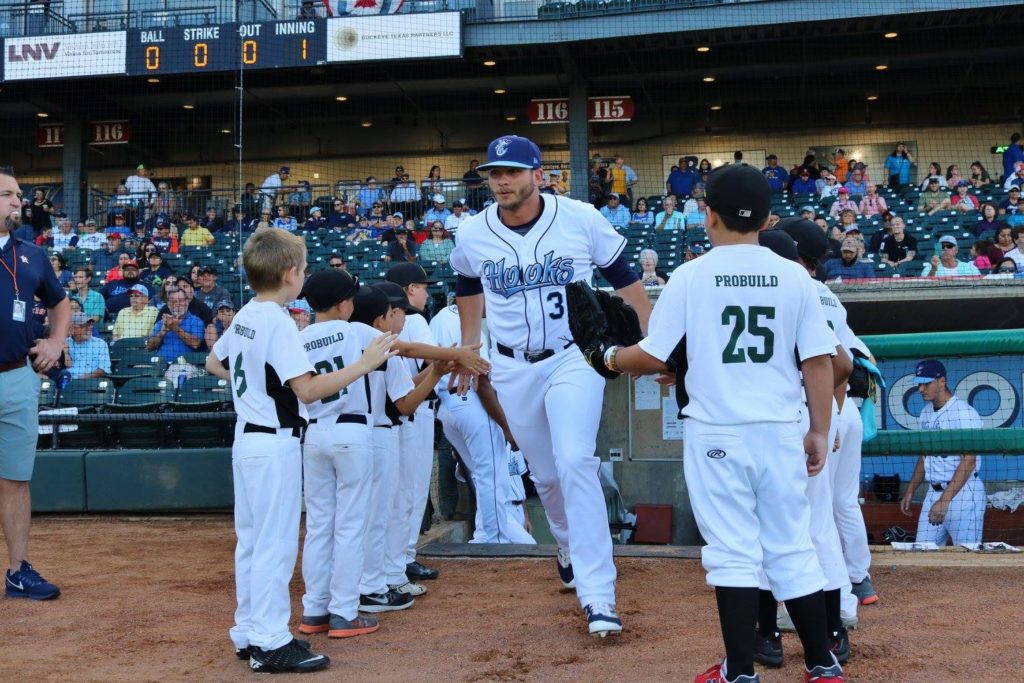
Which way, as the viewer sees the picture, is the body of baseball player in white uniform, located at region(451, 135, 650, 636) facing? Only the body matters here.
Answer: toward the camera

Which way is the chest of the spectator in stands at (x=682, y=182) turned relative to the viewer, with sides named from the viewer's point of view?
facing the viewer

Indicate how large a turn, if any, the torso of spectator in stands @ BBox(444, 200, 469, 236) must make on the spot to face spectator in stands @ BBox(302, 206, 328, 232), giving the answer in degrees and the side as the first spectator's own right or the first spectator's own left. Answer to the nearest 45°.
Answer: approximately 135° to the first spectator's own right

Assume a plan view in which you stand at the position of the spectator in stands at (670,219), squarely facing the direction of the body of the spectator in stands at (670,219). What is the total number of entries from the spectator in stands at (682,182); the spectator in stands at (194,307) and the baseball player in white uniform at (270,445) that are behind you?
1

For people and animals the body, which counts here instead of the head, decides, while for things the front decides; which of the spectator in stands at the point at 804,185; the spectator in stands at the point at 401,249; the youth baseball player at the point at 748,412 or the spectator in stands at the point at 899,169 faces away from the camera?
the youth baseball player

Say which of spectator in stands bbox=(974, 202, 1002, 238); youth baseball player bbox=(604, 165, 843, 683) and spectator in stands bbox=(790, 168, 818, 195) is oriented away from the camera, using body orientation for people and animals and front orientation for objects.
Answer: the youth baseball player

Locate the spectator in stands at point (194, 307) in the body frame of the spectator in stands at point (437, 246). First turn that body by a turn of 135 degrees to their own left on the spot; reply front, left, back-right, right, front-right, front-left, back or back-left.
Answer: back

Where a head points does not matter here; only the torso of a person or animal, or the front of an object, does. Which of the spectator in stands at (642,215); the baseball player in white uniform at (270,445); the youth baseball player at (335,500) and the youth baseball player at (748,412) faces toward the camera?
the spectator in stands

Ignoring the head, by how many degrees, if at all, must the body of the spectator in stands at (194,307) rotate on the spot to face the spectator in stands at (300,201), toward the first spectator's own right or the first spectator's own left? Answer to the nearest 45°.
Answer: approximately 180°

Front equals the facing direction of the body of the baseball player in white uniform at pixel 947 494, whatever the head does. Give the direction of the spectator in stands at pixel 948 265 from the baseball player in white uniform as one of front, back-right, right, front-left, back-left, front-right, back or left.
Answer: back-right

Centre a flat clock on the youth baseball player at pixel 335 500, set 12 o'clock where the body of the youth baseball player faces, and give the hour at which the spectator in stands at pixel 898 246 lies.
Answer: The spectator in stands is roughly at 12 o'clock from the youth baseball player.

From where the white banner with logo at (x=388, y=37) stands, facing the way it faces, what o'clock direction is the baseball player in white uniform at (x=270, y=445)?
The baseball player in white uniform is roughly at 12 o'clock from the white banner with logo.

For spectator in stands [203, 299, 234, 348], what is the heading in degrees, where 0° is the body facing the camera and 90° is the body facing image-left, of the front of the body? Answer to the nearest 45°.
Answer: approximately 0°

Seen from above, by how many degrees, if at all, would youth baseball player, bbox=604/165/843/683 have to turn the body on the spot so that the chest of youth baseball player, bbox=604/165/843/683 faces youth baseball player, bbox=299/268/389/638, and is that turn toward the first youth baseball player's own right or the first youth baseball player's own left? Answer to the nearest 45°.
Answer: approximately 45° to the first youth baseball player's own left
